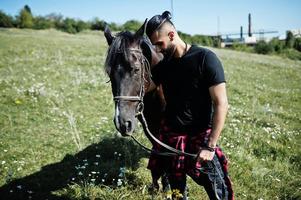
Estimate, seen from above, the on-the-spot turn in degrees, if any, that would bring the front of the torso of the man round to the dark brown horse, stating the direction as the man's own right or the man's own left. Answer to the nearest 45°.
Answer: approximately 45° to the man's own right

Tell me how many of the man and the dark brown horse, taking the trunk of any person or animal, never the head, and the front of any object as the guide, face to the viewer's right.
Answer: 0

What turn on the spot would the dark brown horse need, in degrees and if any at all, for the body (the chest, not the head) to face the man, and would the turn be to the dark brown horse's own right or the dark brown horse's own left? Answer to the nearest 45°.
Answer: approximately 135° to the dark brown horse's own left

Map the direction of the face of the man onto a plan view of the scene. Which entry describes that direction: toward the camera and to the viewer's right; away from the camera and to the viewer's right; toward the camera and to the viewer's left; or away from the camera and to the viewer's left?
toward the camera and to the viewer's left

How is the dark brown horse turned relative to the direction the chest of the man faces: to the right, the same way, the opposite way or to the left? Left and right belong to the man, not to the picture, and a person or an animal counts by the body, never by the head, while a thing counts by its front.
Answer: the same way

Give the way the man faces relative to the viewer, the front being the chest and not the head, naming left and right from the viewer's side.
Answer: facing the viewer and to the left of the viewer
